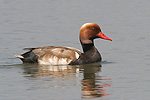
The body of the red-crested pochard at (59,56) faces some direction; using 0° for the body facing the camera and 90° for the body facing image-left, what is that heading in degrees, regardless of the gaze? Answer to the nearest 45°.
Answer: approximately 270°
